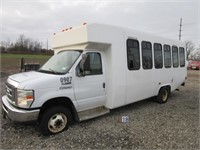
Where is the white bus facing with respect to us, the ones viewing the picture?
facing the viewer and to the left of the viewer
